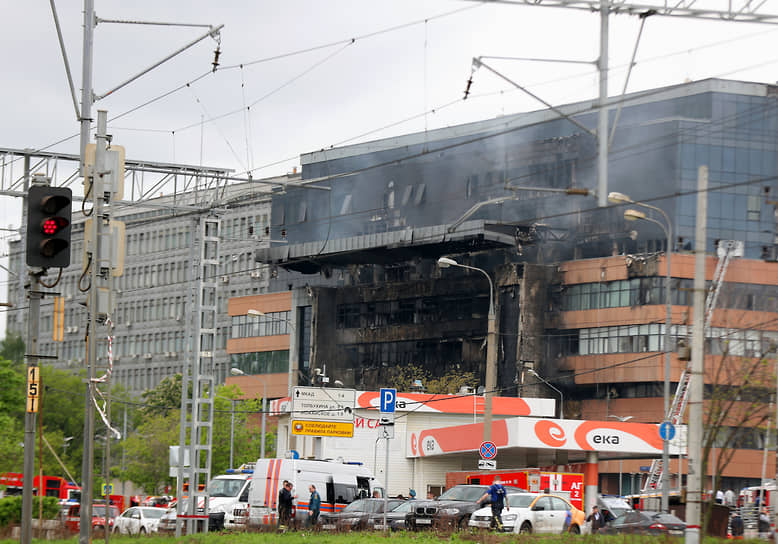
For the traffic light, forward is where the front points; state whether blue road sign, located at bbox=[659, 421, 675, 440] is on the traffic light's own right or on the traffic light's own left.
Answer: on the traffic light's own left

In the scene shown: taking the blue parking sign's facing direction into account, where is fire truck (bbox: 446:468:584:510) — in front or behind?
behind

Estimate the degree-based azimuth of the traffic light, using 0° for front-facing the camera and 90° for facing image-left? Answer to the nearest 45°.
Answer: approximately 315°

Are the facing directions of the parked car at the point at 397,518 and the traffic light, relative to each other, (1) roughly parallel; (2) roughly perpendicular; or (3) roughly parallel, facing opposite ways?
roughly perpendicular

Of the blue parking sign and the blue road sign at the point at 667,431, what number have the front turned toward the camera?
2

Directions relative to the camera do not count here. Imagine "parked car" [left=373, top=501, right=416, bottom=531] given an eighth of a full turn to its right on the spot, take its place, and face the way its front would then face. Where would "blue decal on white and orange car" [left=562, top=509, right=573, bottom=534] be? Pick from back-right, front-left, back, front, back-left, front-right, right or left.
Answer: back
